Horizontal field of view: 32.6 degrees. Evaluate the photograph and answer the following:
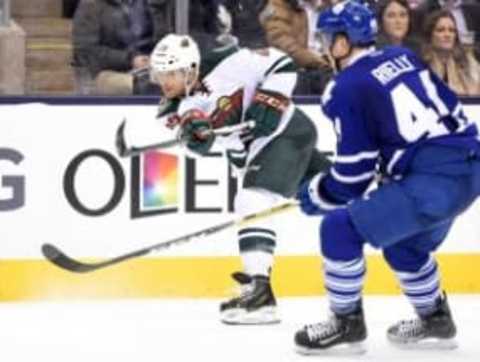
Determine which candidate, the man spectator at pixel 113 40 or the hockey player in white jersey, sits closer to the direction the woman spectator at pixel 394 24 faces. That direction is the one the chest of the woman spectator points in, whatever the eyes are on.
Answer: the hockey player in white jersey

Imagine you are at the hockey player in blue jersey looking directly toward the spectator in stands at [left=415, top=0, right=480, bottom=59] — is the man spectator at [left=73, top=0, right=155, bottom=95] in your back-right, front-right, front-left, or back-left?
front-left

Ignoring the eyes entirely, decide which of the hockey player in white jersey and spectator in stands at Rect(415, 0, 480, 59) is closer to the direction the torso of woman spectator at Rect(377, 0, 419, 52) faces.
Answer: the hockey player in white jersey

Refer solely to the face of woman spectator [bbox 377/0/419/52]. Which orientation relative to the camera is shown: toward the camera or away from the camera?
toward the camera

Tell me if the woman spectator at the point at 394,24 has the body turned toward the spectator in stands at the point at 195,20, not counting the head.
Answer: no

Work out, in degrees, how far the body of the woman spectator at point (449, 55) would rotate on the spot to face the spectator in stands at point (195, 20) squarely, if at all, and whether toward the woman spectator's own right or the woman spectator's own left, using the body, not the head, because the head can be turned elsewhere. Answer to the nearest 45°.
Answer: approximately 90° to the woman spectator's own right

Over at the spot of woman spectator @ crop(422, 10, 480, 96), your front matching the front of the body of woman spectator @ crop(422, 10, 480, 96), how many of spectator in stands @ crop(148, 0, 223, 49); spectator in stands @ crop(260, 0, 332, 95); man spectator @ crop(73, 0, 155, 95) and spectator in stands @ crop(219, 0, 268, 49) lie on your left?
0

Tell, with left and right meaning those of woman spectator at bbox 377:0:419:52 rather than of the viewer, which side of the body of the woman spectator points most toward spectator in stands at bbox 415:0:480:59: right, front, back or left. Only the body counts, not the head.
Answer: left

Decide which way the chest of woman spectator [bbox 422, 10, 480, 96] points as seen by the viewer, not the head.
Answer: toward the camera

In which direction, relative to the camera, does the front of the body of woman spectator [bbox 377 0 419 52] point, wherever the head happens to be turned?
toward the camera

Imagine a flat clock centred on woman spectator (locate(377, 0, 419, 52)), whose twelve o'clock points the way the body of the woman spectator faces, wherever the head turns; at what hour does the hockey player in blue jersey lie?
The hockey player in blue jersey is roughly at 12 o'clock from the woman spectator.

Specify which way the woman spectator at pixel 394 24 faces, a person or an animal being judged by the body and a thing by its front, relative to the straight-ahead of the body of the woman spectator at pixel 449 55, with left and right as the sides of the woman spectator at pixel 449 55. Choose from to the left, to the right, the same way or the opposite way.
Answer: the same way

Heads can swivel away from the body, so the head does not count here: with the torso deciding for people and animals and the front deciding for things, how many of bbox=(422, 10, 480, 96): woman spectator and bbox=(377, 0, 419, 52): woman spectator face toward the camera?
2

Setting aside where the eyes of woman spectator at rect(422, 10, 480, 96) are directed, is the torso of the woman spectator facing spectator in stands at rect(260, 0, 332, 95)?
no

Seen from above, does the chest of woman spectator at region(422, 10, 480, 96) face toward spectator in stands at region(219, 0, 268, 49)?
no

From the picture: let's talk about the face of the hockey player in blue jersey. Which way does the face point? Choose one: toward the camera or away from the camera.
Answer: away from the camera
